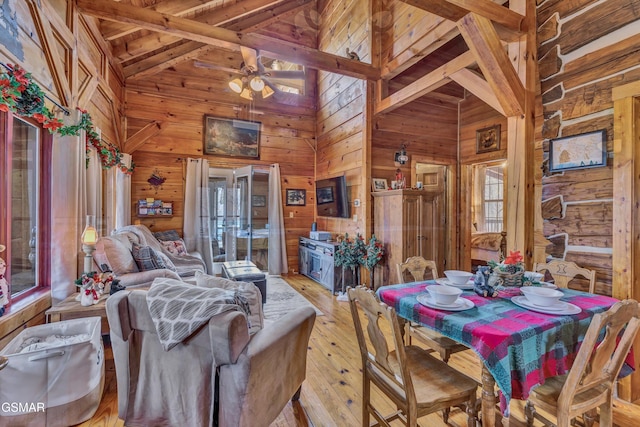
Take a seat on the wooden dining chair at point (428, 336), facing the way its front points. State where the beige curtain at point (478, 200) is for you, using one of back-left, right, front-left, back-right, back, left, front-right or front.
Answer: back-left

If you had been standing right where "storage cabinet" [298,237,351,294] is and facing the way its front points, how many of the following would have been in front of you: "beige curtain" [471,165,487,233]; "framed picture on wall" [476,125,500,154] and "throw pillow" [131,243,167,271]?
1

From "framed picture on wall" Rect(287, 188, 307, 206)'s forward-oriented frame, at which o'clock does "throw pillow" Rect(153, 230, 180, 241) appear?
The throw pillow is roughly at 2 o'clock from the framed picture on wall.

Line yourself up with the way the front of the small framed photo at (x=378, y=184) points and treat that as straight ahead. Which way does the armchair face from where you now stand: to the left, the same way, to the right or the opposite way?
the opposite way

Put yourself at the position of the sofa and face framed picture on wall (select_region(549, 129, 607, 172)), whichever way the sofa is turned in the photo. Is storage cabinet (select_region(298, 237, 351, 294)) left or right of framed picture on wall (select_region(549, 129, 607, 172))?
left

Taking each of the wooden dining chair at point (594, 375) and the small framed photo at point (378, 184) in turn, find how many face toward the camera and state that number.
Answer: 1

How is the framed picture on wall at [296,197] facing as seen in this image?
toward the camera

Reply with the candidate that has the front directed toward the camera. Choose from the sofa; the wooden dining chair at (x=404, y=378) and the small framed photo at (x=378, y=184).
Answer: the small framed photo

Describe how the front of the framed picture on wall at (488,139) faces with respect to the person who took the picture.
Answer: facing the viewer and to the left of the viewer

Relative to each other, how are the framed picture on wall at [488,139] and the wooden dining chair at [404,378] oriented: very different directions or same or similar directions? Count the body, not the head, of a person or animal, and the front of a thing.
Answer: very different directions

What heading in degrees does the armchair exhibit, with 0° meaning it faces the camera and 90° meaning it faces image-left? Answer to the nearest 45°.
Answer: approximately 225°

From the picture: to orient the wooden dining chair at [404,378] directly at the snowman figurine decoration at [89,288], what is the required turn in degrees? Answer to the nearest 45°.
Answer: approximately 135° to its left

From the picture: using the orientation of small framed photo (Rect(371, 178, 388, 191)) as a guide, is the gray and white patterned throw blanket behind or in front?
in front

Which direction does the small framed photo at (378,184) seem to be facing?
toward the camera

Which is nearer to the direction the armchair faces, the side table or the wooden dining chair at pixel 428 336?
the wooden dining chair

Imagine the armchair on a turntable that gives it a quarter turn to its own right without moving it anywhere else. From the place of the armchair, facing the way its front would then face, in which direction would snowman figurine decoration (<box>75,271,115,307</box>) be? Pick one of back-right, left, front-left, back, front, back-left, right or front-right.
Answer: back
